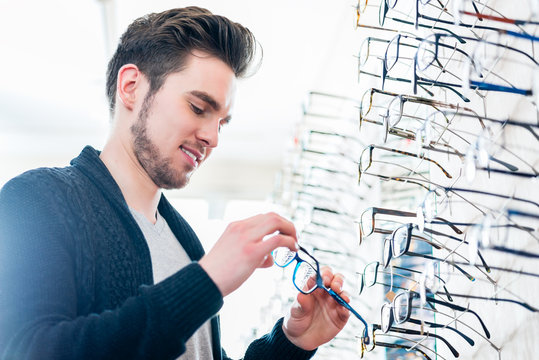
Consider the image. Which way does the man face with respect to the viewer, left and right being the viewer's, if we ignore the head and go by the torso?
facing the viewer and to the right of the viewer

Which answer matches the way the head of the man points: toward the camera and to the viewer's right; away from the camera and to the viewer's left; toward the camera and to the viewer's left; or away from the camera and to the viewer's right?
toward the camera and to the viewer's right
